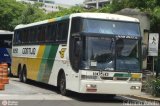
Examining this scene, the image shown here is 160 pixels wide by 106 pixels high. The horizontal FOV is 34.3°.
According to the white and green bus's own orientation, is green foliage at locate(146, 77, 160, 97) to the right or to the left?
on its left

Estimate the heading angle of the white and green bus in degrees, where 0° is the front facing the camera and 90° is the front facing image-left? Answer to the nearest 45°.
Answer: approximately 315°
